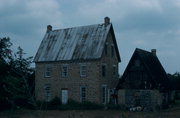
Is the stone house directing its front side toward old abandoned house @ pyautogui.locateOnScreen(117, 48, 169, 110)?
no

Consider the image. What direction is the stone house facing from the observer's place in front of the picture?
facing the viewer and to the left of the viewer
